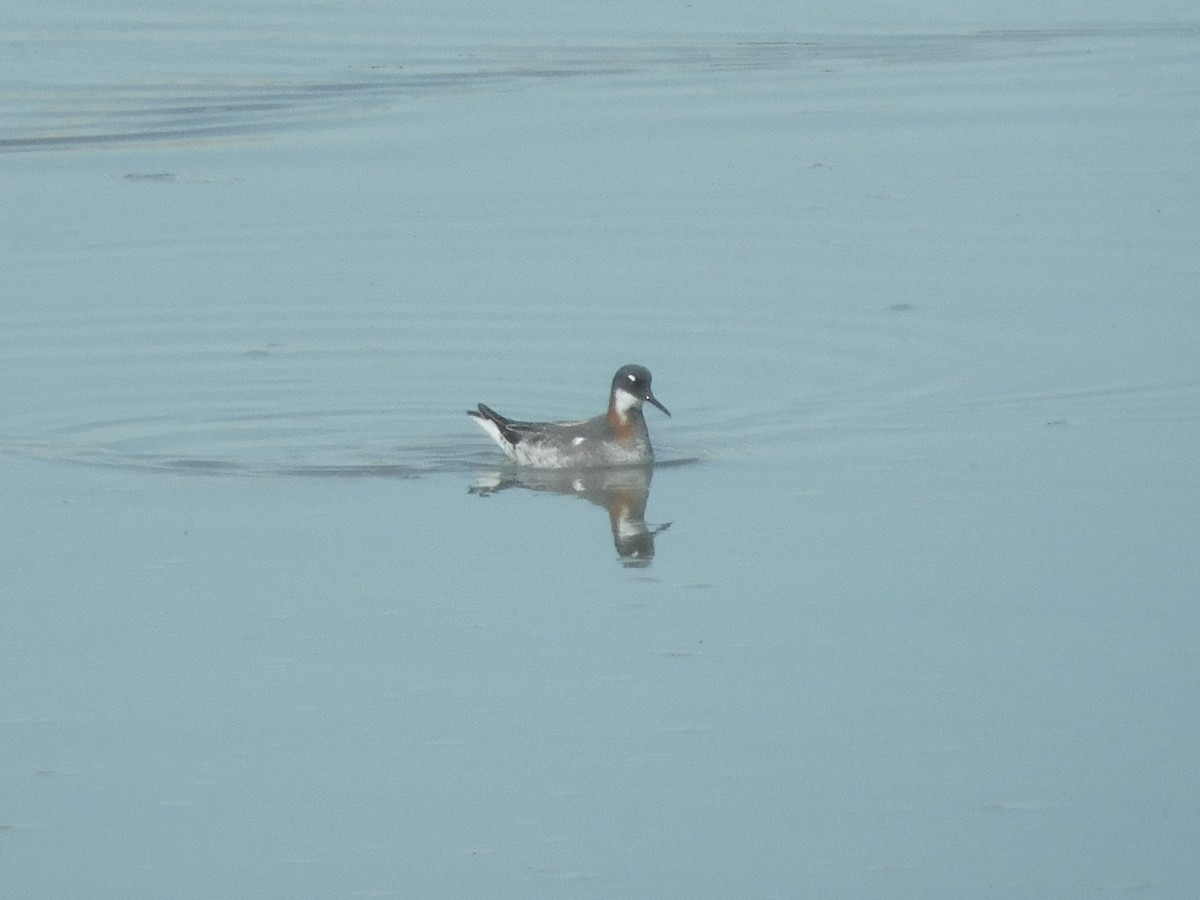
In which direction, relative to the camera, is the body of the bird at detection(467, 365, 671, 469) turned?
to the viewer's right
